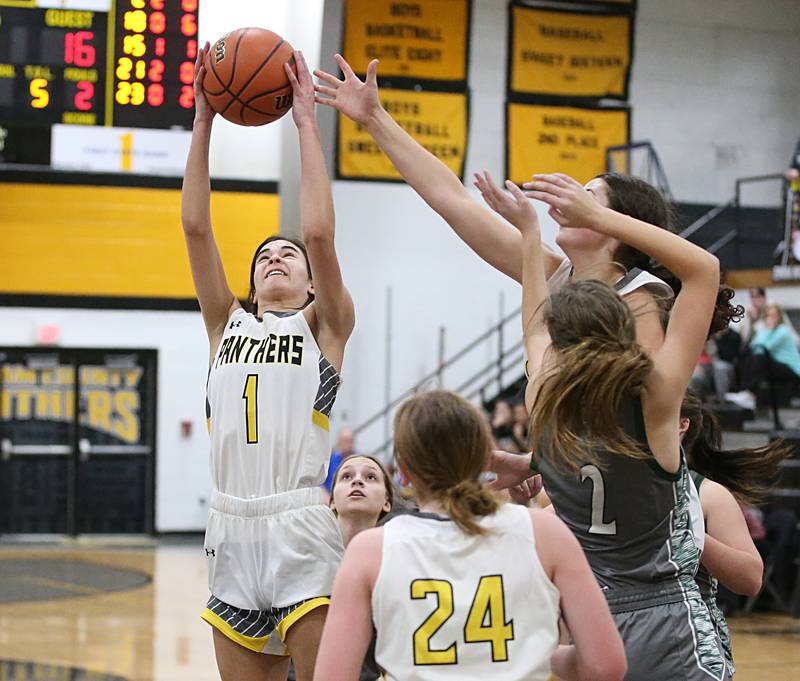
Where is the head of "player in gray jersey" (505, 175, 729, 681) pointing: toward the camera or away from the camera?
away from the camera

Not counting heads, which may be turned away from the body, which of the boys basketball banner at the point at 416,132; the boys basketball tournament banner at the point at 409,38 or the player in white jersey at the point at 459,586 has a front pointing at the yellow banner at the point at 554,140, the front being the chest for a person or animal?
the player in white jersey

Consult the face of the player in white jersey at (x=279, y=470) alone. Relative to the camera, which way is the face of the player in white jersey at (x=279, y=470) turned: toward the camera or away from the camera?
toward the camera

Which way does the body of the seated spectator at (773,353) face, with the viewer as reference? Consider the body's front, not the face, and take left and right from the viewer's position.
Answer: facing to the left of the viewer

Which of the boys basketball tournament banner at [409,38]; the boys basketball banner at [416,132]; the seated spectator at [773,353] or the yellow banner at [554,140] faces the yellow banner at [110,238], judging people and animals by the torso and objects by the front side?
the seated spectator

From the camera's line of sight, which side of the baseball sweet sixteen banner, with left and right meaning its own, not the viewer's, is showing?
front

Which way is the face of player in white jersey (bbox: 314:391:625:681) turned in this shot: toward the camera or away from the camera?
away from the camera

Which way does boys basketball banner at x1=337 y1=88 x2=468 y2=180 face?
toward the camera

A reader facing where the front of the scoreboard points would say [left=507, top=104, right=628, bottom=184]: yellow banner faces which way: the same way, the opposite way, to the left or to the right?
the same way

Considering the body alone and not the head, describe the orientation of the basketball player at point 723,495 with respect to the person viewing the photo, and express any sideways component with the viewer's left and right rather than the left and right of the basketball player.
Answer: facing to the left of the viewer

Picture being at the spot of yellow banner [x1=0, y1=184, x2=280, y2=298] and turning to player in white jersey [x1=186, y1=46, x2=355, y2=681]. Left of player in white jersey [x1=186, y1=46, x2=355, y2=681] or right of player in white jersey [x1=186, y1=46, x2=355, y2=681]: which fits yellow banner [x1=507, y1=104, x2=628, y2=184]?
left

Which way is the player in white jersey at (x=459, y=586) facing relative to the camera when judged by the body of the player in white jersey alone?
away from the camera

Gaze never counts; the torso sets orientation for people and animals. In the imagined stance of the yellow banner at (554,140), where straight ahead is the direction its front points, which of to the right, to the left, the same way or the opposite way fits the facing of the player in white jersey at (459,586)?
the opposite way
